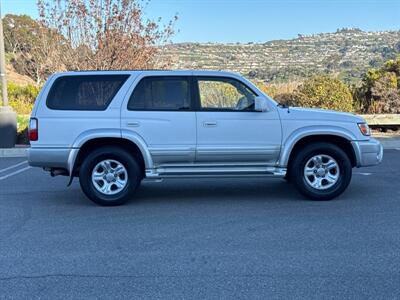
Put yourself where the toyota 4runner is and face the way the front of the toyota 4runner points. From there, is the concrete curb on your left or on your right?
on your left

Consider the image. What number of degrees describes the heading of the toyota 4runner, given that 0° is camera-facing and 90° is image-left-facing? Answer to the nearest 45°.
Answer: approximately 270°

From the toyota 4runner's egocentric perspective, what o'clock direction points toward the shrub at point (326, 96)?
The shrub is roughly at 10 o'clock from the toyota 4runner.

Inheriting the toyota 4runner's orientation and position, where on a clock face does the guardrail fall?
The guardrail is roughly at 10 o'clock from the toyota 4runner.
